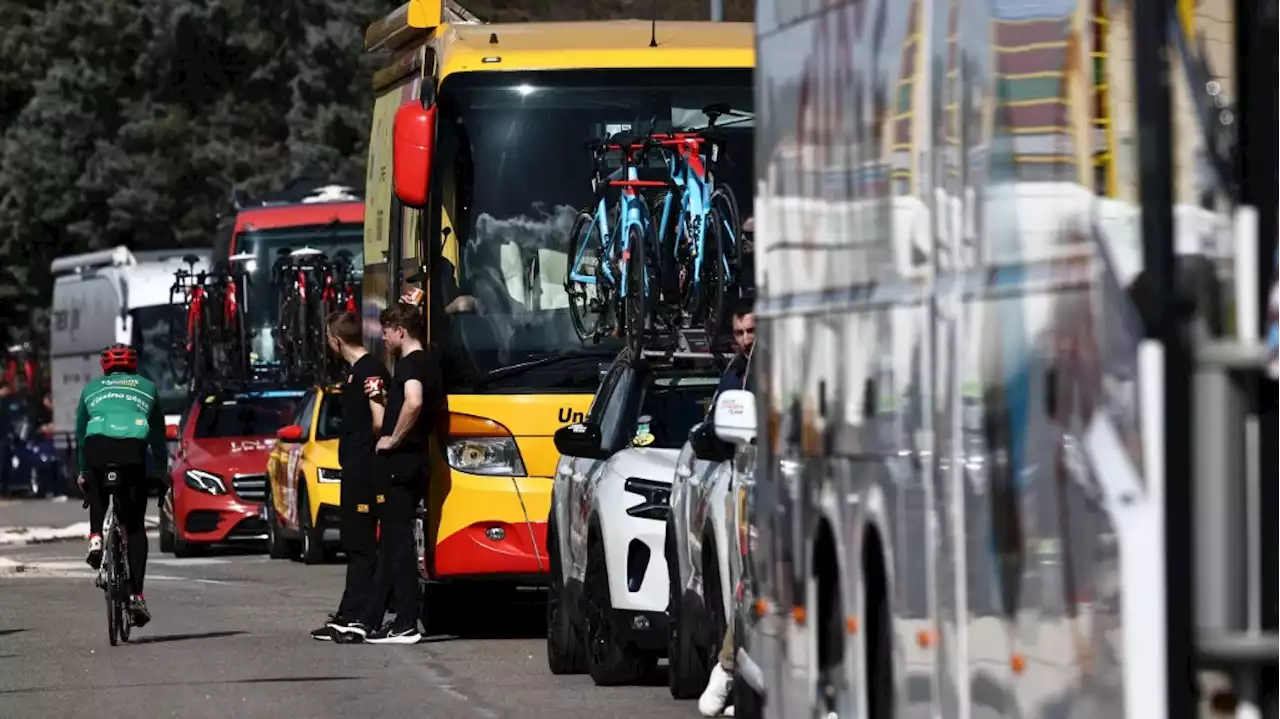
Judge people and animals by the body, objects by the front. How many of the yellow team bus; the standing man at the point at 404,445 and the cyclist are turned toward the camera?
1

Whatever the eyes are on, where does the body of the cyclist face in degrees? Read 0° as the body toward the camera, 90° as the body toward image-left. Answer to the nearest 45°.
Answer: approximately 180°

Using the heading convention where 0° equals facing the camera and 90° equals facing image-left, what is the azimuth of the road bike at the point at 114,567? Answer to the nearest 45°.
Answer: approximately 180°

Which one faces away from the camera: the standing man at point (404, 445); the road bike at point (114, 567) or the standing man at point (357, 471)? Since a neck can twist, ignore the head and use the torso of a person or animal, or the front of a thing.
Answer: the road bike

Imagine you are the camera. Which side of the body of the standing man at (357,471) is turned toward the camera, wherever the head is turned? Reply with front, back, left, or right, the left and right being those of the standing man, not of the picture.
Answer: left

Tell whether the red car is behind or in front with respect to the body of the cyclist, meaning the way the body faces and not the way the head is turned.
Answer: in front

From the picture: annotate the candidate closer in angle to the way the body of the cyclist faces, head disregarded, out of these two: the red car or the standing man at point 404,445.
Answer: the red car

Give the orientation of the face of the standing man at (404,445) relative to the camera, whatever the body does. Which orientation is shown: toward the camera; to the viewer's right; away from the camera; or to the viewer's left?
to the viewer's left

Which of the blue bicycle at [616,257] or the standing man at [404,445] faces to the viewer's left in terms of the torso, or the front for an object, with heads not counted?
the standing man

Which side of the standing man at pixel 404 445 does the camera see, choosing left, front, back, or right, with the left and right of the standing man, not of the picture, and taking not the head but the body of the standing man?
left

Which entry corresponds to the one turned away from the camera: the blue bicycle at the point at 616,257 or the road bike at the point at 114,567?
the road bike

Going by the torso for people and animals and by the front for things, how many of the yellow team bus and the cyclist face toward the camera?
1
